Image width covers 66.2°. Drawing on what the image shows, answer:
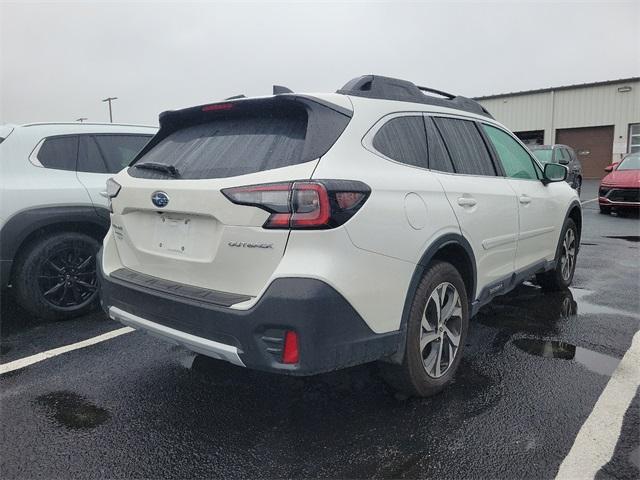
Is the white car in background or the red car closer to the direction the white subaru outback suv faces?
the red car

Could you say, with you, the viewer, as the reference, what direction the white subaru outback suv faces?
facing away from the viewer and to the right of the viewer

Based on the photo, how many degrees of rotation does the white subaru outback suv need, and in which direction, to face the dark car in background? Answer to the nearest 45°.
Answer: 0° — it already faces it

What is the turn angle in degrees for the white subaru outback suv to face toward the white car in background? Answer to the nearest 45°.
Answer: approximately 90° to its left

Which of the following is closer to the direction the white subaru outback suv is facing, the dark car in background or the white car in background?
the dark car in background

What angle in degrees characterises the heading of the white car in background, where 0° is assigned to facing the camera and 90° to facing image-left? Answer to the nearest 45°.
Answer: approximately 270°

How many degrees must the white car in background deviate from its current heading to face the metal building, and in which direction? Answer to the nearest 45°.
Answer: approximately 45° to its left

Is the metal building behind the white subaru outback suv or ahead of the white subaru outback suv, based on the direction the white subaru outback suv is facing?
ahead
